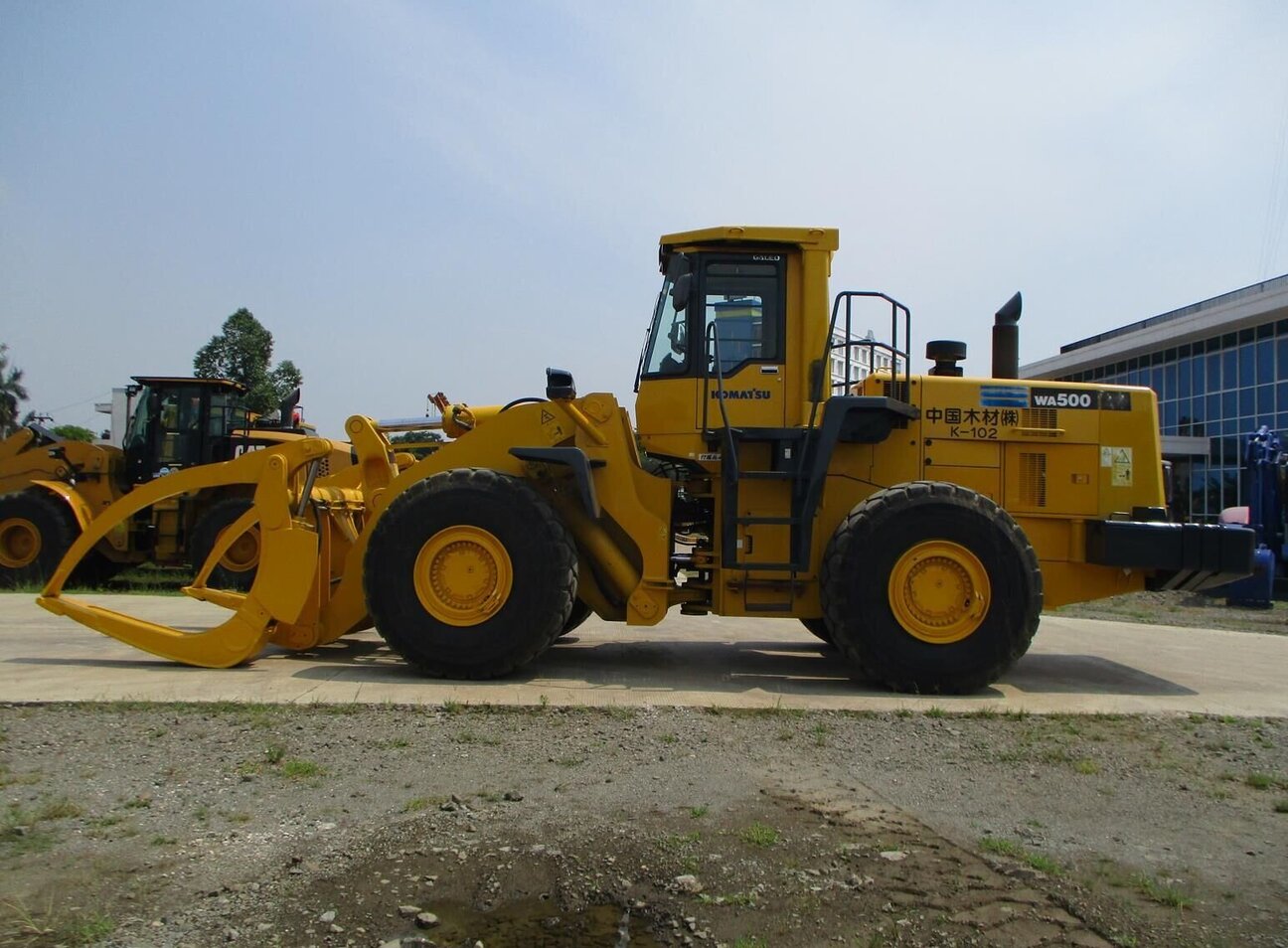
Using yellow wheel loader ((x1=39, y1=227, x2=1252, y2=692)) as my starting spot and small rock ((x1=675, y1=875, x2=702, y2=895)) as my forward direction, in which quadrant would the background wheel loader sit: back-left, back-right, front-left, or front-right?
back-right

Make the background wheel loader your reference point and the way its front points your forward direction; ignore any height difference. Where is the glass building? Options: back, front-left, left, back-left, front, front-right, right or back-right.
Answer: back

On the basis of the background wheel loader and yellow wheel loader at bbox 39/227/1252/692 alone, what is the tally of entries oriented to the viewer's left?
2

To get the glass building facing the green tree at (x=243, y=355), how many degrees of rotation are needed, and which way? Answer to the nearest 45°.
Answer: approximately 45° to its right

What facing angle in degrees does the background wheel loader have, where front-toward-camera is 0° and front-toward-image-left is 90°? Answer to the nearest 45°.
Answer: approximately 90°

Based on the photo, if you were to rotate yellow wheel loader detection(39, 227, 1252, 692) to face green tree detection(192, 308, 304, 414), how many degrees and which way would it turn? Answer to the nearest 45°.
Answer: approximately 45° to its right

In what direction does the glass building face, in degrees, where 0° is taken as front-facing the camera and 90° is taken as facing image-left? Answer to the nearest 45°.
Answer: approximately 45°

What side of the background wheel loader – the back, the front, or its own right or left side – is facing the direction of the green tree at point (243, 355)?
right

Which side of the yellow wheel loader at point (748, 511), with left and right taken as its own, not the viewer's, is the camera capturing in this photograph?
left
